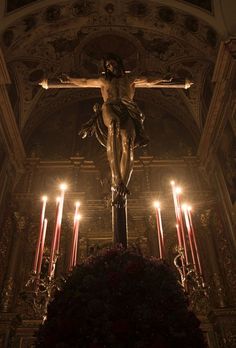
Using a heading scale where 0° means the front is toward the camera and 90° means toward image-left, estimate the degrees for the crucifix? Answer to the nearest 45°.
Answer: approximately 0°

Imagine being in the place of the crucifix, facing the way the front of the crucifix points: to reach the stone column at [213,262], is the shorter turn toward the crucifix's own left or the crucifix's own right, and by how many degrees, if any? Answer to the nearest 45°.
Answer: approximately 135° to the crucifix's own left
